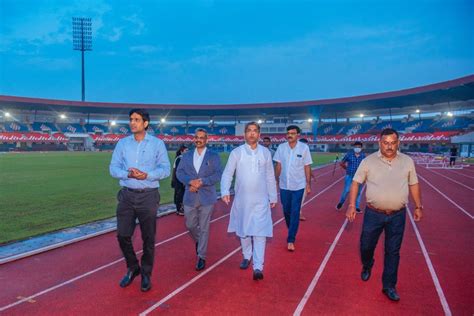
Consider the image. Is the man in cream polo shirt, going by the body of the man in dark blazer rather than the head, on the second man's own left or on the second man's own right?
on the second man's own left

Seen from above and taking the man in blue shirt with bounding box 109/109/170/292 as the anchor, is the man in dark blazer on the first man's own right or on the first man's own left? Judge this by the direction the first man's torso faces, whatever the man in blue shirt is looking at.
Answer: on the first man's own left

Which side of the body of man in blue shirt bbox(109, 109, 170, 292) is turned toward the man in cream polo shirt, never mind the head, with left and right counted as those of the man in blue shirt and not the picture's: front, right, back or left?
left

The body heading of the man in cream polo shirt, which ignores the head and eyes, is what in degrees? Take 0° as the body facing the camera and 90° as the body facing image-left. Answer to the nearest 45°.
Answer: approximately 0°

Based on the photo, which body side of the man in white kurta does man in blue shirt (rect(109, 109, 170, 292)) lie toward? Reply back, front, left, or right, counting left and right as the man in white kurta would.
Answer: right

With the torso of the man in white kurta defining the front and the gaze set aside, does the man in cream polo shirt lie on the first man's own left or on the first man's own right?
on the first man's own left

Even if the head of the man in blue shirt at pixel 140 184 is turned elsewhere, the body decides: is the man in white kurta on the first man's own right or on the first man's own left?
on the first man's own left

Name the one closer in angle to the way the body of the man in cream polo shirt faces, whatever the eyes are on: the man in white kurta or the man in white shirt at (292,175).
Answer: the man in white kurta

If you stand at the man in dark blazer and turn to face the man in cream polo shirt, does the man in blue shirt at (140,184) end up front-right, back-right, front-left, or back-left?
back-right

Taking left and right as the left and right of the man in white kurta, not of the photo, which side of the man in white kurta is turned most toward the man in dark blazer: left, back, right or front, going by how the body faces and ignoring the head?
right
